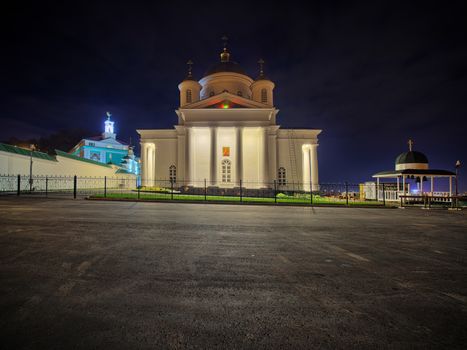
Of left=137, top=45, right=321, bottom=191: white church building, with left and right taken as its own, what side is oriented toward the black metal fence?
front

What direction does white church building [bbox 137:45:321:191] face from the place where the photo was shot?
facing the viewer

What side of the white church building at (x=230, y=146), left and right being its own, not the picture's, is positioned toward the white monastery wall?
right

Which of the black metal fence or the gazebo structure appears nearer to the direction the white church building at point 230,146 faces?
the black metal fence

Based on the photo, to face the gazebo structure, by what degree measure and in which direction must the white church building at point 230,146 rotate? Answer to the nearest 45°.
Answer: approximately 45° to its left
